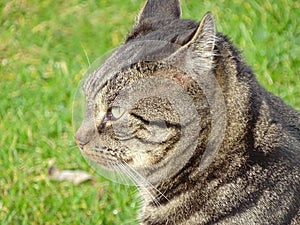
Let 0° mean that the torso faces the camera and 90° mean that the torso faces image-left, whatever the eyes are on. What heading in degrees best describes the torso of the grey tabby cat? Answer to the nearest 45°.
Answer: approximately 90°

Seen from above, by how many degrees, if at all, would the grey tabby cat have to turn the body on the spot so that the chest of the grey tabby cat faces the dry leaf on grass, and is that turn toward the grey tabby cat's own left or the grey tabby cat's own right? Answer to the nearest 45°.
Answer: approximately 45° to the grey tabby cat's own right
